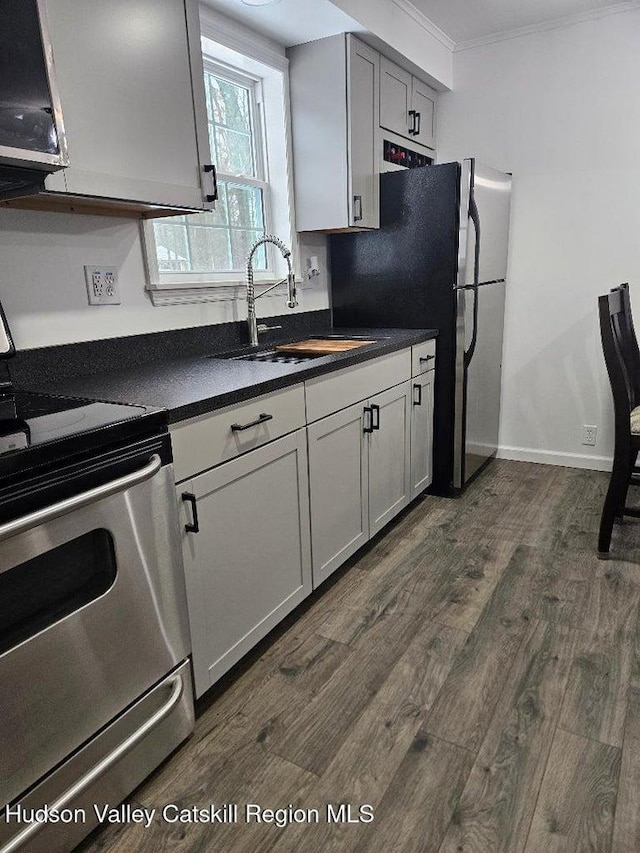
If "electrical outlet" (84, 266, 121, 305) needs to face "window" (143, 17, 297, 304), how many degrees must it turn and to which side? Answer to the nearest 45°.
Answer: approximately 90° to its left

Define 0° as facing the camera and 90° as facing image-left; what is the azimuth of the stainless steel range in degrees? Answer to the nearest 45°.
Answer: approximately 315°

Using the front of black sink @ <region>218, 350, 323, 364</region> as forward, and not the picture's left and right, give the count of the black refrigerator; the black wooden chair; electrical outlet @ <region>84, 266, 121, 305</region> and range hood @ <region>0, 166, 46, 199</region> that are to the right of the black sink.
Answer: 2

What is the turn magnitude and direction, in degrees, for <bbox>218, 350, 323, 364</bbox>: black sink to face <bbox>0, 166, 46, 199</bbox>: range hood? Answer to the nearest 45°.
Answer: approximately 90° to its right

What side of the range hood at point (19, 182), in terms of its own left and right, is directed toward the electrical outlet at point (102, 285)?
left
